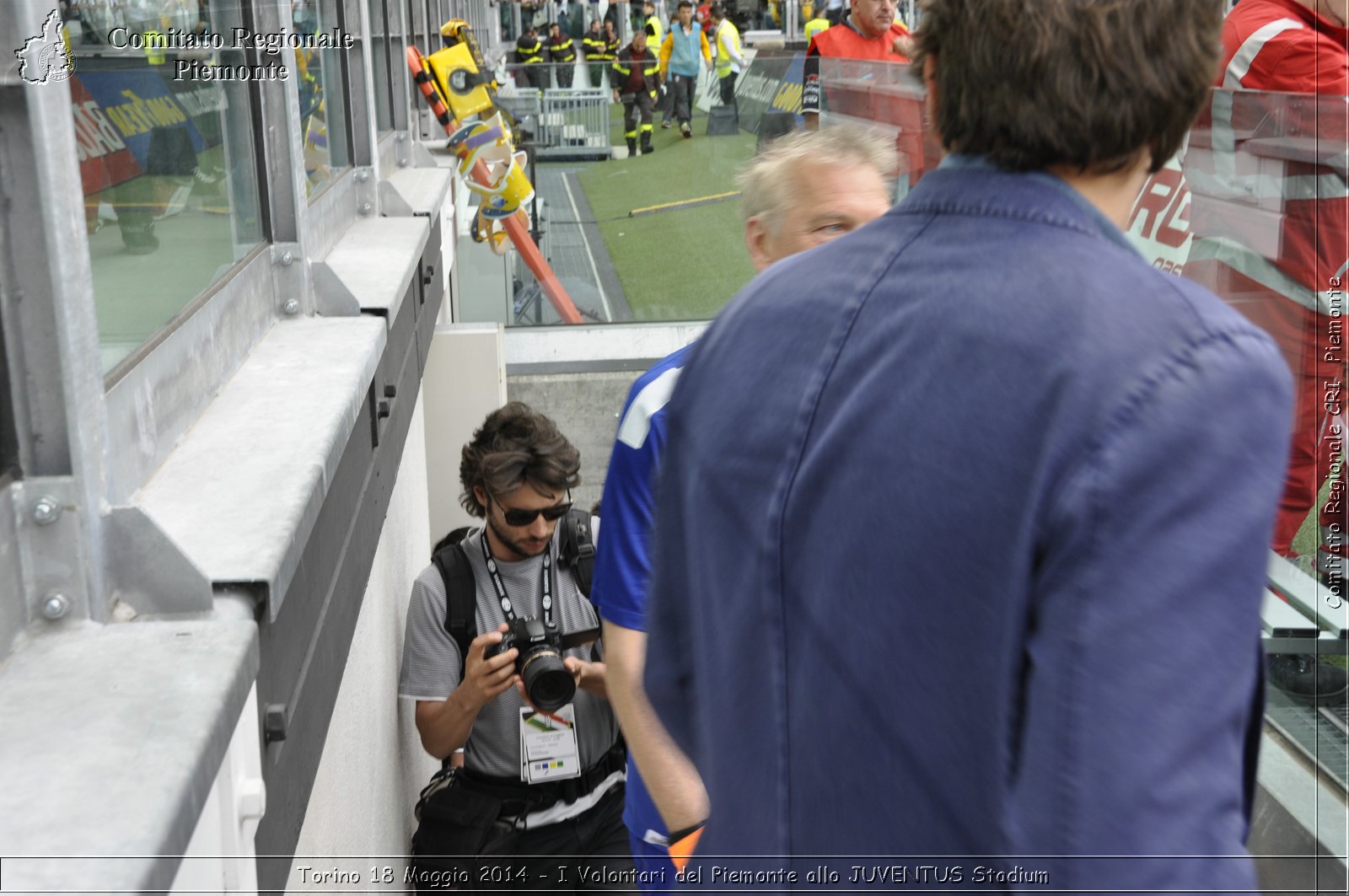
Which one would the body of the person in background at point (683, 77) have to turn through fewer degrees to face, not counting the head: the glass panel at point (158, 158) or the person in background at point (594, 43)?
the glass panel

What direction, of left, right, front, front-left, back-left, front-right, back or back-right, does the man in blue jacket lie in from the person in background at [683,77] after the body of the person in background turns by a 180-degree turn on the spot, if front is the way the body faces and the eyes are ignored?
back

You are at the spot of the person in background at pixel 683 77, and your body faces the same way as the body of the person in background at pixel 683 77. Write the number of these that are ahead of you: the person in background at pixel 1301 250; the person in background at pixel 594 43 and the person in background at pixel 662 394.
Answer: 2

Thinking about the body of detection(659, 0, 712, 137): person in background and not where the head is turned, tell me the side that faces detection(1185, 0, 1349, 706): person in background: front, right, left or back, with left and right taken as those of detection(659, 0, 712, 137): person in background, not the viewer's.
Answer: front

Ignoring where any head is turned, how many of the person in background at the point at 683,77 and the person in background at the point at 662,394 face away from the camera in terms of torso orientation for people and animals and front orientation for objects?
0

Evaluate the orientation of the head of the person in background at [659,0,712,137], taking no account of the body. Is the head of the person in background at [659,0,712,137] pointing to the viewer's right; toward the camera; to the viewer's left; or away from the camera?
toward the camera

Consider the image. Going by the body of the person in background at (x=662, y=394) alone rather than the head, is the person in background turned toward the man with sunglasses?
no

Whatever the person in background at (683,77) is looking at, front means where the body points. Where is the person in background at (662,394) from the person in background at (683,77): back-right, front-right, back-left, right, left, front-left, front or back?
front

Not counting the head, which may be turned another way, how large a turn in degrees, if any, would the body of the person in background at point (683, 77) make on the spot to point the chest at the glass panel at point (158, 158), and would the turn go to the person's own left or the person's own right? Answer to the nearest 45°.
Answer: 0° — they already face it

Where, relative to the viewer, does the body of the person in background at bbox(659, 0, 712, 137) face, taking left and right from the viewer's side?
facing the viewer

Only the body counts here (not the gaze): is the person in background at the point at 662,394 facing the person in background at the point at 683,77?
no
